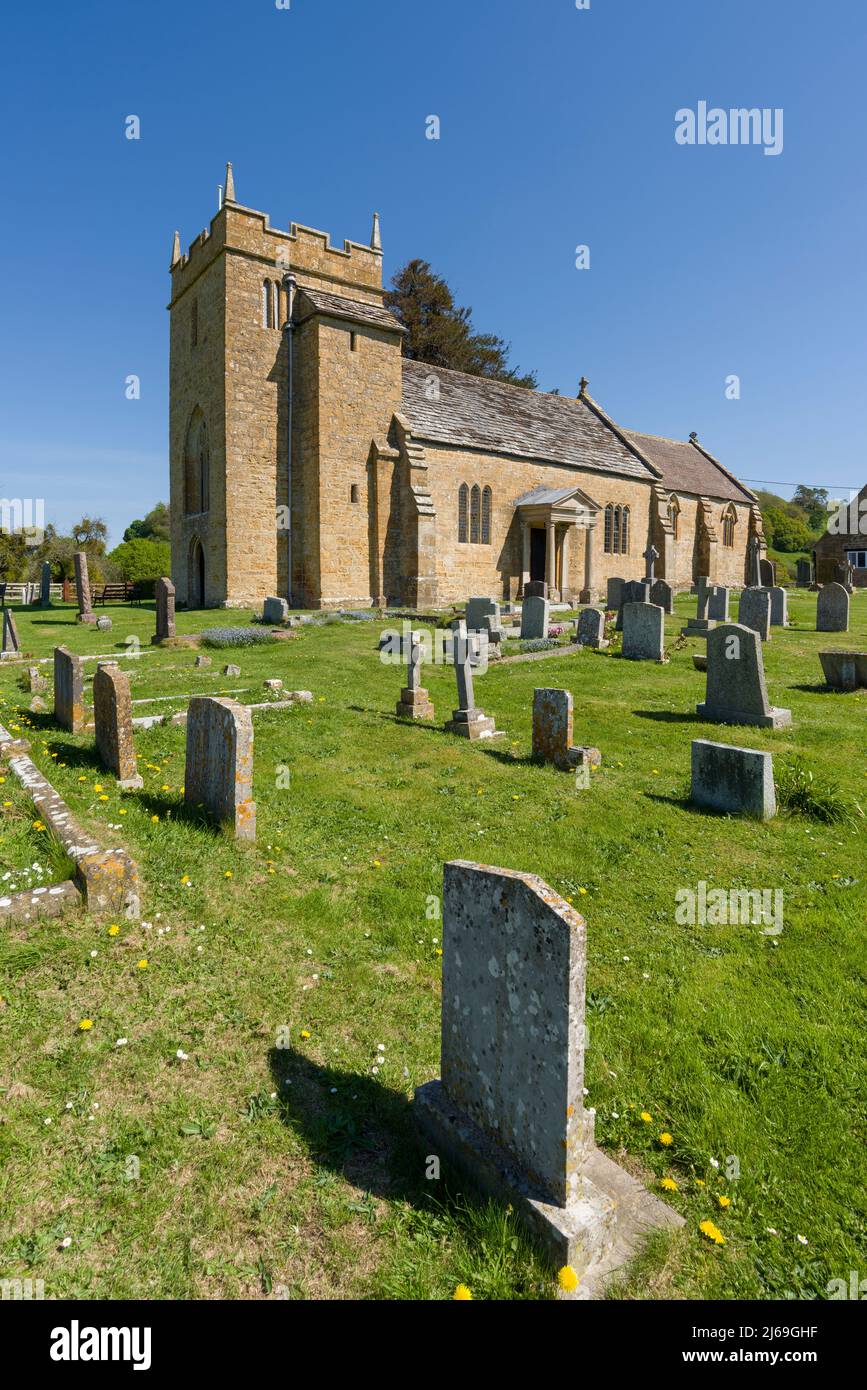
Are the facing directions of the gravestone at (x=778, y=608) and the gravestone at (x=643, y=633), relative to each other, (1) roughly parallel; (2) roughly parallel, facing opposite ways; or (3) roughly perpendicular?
roughly parallel

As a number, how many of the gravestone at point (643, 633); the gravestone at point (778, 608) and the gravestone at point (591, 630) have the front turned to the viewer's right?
0

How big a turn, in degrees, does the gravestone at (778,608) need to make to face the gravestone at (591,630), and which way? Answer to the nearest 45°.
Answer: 0° — it already faces it

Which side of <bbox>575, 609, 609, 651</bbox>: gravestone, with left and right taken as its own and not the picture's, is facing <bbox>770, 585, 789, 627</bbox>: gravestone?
back

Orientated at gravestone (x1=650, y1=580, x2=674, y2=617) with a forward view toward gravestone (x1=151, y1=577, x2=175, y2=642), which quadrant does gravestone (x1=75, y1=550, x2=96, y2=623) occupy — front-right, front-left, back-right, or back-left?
front-right

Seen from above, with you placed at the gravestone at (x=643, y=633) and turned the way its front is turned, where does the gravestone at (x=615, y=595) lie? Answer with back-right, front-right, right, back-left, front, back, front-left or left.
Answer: back-right

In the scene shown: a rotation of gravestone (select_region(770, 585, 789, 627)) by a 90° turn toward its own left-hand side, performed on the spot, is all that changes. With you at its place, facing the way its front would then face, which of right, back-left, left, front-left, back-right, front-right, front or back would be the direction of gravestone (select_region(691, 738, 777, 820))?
front-right

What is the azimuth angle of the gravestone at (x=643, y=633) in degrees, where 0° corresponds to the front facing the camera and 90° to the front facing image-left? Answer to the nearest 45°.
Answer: approximately 45°

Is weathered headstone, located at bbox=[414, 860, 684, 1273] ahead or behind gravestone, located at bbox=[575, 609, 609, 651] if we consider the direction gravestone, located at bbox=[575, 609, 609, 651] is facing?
ahead

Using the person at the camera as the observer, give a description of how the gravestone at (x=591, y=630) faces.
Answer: facing the viewer and to the left of the viewer

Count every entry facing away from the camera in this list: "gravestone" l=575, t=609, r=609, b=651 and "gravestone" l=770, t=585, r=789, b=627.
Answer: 0

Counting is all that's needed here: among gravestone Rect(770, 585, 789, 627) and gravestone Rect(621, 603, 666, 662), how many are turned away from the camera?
0
